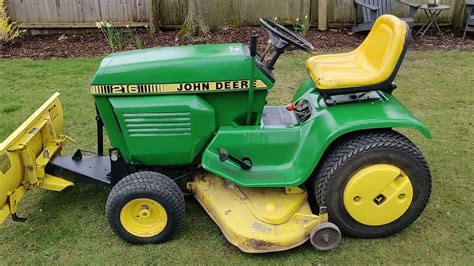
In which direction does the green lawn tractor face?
to the viewer's left

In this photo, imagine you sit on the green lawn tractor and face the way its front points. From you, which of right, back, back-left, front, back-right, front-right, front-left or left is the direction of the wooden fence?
right
